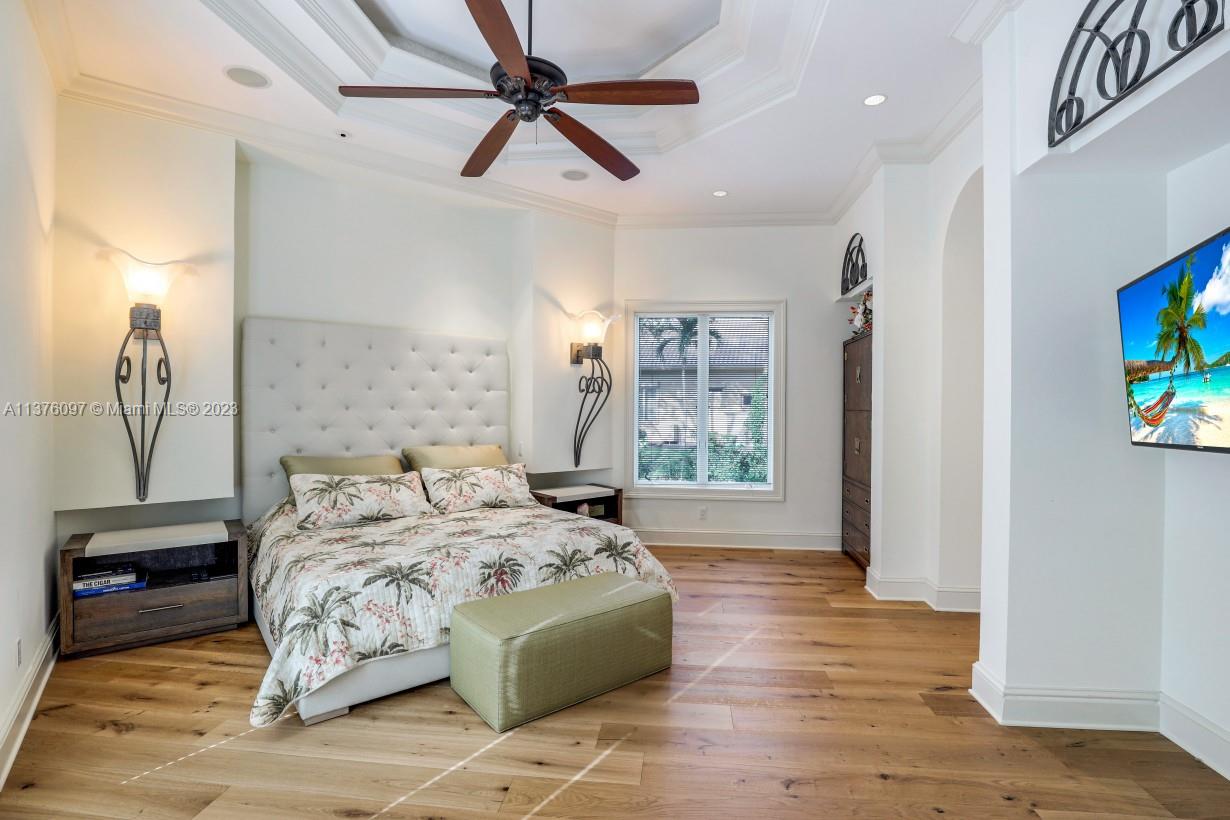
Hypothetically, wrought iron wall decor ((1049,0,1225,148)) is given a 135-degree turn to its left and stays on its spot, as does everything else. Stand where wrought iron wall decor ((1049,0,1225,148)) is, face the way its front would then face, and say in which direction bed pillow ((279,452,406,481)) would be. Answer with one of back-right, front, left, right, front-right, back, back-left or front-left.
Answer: back

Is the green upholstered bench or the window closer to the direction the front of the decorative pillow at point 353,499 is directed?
the green upholstered bench

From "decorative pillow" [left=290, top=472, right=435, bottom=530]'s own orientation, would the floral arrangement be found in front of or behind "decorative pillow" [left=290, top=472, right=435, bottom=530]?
in front

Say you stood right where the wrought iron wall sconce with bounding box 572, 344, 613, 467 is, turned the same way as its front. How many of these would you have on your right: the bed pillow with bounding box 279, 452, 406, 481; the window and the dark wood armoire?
1

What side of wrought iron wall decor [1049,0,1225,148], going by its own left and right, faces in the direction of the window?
right

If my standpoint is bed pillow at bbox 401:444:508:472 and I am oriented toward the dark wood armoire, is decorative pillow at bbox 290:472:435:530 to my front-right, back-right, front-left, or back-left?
back-right

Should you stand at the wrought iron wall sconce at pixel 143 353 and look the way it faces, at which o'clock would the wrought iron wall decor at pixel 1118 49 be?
The wrought iron wall decor is roughly at 11 o'clock from the wrought iron wall sconce.

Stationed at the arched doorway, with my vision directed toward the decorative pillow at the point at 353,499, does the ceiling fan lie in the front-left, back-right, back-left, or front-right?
front-left

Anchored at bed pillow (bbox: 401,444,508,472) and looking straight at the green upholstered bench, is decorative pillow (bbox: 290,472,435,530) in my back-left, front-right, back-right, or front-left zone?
front-right

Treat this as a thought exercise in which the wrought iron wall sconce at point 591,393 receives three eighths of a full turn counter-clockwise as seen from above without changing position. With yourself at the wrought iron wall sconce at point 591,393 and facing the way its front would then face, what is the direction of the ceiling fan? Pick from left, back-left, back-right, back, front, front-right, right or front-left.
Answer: back

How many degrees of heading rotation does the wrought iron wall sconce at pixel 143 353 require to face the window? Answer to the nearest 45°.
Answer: approximately 90° to its left

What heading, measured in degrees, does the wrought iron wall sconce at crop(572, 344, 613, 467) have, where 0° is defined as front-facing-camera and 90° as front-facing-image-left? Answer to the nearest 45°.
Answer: approximately 315°

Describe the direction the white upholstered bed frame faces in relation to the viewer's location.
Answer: facing the viewer and to the right of the viewer

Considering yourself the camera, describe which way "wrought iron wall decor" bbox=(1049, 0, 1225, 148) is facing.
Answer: facing the viewer and to the left of the viewer

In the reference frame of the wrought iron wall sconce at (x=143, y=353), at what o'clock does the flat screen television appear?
The flat screen television is roughly at 11 o'clock from the wrought iron wall sconce.

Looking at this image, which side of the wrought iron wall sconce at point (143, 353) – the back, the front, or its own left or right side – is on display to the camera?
front
